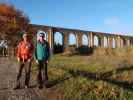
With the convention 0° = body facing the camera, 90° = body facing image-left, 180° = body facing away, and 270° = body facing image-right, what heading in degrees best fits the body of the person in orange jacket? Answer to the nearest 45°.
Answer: approximately 0°

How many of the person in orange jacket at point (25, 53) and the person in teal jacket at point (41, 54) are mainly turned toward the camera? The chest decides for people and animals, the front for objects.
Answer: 2

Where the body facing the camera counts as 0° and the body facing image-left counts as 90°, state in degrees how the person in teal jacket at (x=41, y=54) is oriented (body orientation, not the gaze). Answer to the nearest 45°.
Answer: approximately 0°

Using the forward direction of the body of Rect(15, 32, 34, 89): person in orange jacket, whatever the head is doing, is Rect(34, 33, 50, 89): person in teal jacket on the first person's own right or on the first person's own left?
on the first person's own left

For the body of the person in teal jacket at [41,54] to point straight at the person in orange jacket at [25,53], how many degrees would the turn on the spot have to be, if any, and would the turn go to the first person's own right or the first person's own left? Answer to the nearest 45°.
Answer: approximately 90° to the first person's own right
